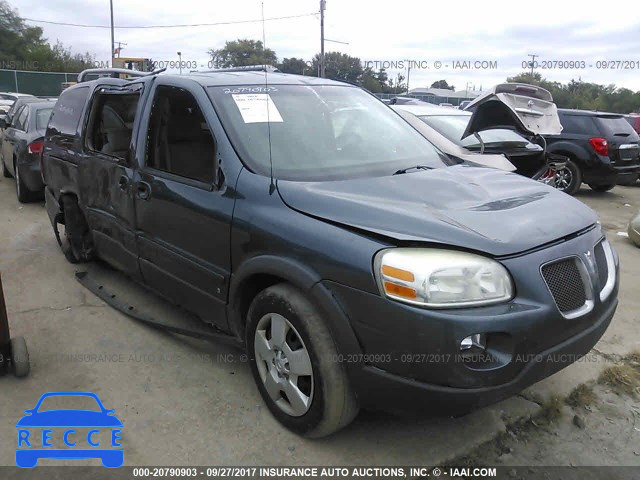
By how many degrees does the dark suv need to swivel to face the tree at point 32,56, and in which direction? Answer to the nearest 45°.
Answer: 0° — it already faces it

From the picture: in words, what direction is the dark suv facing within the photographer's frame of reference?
facing away from the viewer and to the left of the viewer

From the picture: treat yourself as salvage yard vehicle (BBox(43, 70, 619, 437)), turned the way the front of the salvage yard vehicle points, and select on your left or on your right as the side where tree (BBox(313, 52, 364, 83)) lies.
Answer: on your left

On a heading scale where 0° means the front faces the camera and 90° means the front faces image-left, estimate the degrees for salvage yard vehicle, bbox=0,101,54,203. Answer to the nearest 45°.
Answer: approximately 135°

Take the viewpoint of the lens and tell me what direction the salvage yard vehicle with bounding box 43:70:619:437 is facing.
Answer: facing the viewer and to the right of the viewer

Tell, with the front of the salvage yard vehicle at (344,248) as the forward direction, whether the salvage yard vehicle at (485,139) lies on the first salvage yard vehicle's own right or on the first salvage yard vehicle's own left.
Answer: on the first salvage yard vehicle's own left

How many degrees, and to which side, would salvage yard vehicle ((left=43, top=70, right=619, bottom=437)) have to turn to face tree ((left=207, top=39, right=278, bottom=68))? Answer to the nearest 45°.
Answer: approximately 135° to its left
